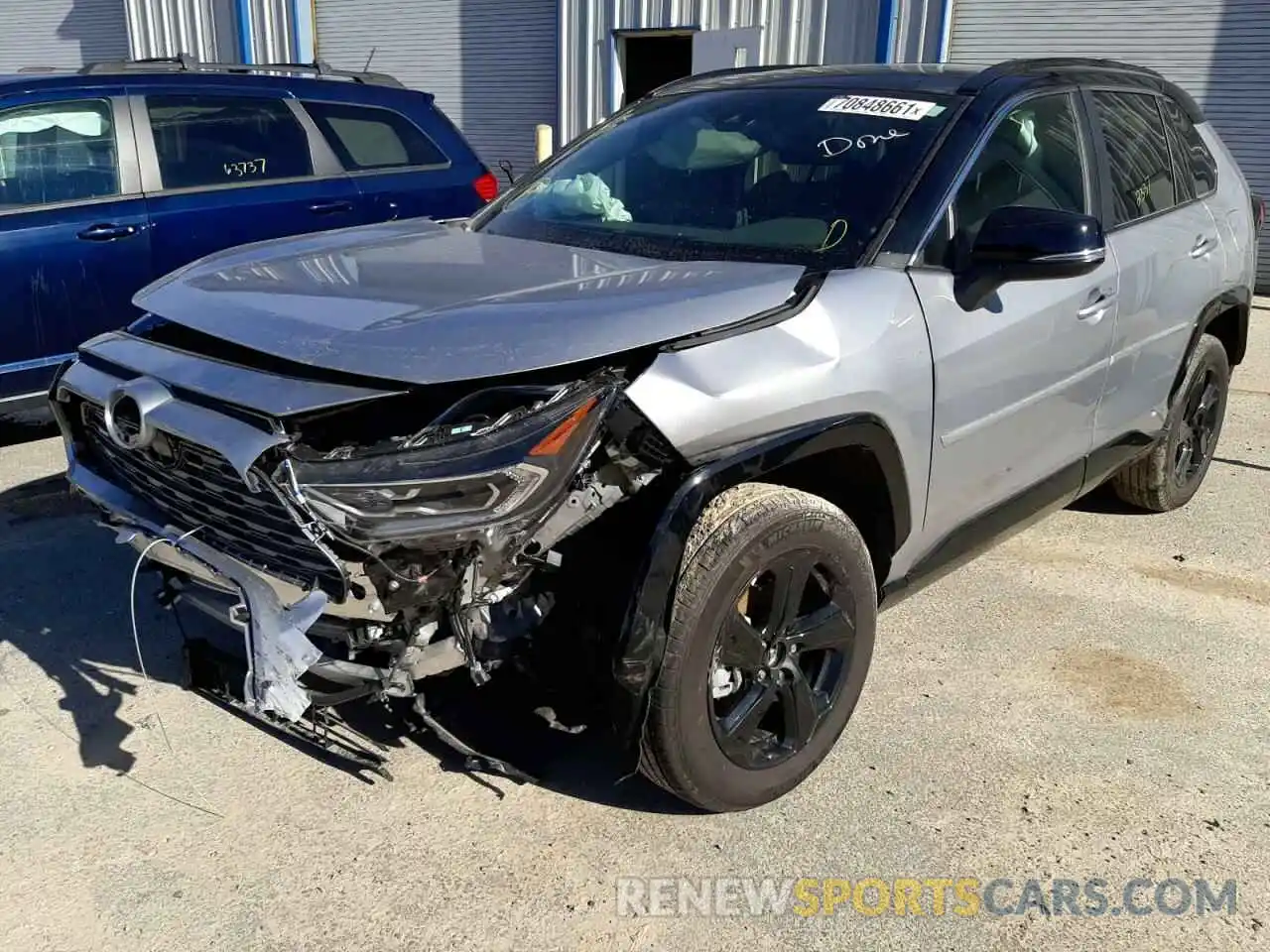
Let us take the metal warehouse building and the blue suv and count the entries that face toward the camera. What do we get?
1

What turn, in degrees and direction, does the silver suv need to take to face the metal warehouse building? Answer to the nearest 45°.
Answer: approximately 135° to its right

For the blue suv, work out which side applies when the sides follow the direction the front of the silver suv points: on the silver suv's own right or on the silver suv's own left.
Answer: on the silver suv's own right

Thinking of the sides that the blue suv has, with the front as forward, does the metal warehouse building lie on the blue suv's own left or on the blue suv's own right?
on the blue suv's own right

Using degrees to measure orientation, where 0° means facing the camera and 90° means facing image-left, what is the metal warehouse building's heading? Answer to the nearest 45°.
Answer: approximately 0°

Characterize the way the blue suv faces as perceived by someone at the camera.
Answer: facing to the left of the viewer

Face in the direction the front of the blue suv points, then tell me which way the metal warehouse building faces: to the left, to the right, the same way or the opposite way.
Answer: to the left

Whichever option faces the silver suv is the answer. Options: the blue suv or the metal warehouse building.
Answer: the metal warehouse building

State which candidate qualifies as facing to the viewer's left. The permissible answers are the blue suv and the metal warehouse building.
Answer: the blue suv

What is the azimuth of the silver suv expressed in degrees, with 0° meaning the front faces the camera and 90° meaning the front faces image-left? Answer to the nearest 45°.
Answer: approximately 45°

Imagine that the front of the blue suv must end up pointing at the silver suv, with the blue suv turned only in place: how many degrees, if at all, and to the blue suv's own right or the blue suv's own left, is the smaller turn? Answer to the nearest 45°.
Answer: approximately 90° to the blue suv's own left
